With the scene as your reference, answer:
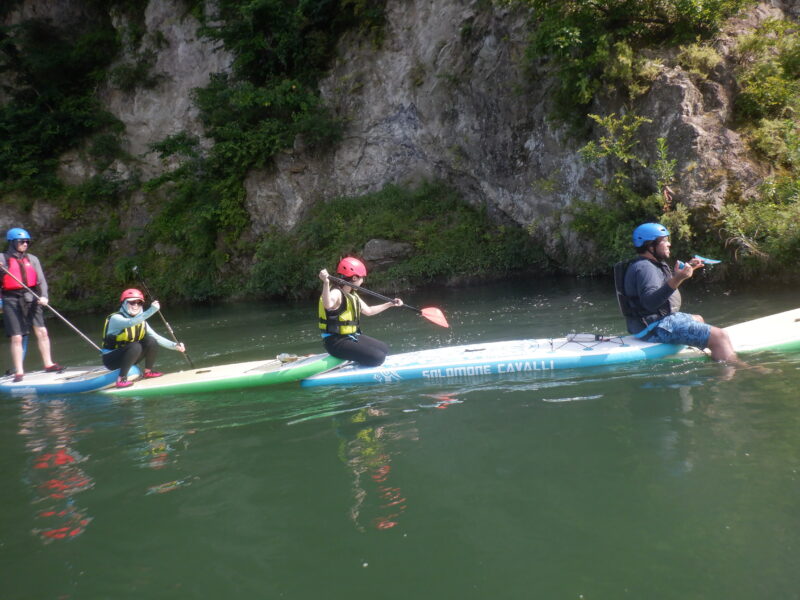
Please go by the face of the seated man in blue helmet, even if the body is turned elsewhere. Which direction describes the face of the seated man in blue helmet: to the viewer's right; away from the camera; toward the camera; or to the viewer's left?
to the viewer's right

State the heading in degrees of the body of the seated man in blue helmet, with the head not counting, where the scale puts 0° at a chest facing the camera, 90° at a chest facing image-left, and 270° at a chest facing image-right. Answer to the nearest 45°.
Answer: approximately 270°

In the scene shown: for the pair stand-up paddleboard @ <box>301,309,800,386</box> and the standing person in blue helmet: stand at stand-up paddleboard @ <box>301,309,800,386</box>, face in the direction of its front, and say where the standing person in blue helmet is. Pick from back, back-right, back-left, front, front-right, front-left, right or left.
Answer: back

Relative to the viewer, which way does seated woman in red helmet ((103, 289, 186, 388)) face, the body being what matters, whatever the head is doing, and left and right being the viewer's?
facing the viewer and to the right of the viewer

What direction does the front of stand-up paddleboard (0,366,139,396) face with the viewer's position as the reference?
facing to the right of the viewer

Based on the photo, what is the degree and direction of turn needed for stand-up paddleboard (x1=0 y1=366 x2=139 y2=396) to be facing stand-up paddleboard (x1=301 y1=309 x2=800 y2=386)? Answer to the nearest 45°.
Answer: approximately 45° to its right

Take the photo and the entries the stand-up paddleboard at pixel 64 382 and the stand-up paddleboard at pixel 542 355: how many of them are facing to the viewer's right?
2

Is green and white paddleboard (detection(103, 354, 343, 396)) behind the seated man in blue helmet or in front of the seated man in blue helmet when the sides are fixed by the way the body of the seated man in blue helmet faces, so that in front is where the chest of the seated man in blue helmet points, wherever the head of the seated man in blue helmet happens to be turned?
behind

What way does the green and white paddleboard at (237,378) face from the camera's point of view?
to the viewer's right

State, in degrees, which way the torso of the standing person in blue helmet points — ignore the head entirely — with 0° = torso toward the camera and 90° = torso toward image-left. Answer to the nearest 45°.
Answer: approximately 315°

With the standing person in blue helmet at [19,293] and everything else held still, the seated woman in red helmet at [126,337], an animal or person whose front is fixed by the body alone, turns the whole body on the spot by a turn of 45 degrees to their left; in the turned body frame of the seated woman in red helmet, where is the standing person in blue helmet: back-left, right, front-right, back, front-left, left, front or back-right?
back-left

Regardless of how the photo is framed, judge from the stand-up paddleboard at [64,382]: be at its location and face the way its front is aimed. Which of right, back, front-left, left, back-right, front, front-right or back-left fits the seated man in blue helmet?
front-right

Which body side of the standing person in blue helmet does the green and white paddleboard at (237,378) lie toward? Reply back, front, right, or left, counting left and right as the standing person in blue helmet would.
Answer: front

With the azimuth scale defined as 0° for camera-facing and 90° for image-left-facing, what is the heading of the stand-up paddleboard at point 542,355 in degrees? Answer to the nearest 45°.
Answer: approximately 270°

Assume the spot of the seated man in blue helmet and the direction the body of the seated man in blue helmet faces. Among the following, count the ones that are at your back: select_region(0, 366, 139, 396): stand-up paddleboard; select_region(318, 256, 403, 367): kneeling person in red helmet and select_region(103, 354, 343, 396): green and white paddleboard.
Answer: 3

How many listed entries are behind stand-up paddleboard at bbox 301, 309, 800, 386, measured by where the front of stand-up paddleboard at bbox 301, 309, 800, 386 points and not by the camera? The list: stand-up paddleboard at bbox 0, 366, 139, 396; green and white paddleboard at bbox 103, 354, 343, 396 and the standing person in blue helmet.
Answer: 3

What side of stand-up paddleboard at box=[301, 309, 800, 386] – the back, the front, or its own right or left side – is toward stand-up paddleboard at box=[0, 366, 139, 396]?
back

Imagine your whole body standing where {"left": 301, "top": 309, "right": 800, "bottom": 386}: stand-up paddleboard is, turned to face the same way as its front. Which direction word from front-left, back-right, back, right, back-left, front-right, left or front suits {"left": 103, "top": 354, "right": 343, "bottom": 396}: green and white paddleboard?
back
